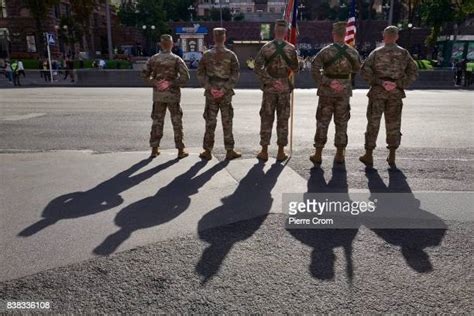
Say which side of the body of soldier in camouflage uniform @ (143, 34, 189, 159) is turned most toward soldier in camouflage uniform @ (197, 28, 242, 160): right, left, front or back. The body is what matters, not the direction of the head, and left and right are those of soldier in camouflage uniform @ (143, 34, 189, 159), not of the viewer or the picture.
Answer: right

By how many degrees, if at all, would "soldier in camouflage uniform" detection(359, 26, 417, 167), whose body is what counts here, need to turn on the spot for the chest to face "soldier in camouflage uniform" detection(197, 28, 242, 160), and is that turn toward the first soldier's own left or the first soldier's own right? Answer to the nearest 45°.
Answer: approximately 90° to the first soldier's own left

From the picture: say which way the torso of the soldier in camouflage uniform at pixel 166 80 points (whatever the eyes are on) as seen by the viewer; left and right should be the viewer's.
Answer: facing away from the viewer

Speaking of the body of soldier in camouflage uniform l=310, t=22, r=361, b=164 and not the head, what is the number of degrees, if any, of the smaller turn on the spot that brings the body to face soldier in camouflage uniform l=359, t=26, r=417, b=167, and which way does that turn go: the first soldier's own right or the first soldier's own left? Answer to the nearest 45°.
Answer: approximately 90° to the first soldier's own right

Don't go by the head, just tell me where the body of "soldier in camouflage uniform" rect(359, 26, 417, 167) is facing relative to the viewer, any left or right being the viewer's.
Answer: facing away from the viewer

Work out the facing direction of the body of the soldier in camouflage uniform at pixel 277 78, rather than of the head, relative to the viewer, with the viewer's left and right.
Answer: facing away from the viewer

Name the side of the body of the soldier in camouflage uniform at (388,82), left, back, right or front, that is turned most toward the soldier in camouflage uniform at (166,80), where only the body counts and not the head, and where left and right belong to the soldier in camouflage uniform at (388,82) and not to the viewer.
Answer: left

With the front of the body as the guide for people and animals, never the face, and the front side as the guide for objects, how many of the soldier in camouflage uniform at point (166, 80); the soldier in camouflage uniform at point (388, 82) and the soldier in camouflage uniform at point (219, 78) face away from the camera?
3

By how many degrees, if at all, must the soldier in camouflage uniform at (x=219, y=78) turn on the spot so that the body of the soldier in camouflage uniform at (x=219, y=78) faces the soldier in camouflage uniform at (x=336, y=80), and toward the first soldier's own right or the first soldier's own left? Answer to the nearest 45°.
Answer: approximately 90° to the first soldier's own right

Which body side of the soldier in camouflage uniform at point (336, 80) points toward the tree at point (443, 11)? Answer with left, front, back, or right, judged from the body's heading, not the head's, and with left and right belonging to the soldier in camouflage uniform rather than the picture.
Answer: front

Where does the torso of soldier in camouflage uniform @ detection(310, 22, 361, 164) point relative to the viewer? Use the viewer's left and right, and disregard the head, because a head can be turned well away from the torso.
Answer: facing away from the viewer

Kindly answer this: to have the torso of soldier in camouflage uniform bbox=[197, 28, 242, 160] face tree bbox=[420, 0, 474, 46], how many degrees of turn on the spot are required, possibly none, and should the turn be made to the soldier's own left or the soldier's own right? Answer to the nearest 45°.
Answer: approximately 45° to the soldier's own right

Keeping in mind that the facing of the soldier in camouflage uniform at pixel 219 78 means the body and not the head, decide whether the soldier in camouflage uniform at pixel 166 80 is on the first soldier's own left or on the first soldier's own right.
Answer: on the first soldier's own left

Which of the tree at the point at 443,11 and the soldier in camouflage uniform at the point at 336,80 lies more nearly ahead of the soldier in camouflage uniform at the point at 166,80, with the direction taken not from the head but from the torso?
the tree

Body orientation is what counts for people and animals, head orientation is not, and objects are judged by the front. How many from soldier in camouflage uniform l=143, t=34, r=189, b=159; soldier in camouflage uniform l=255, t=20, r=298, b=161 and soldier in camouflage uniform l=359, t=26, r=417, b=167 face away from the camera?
3
